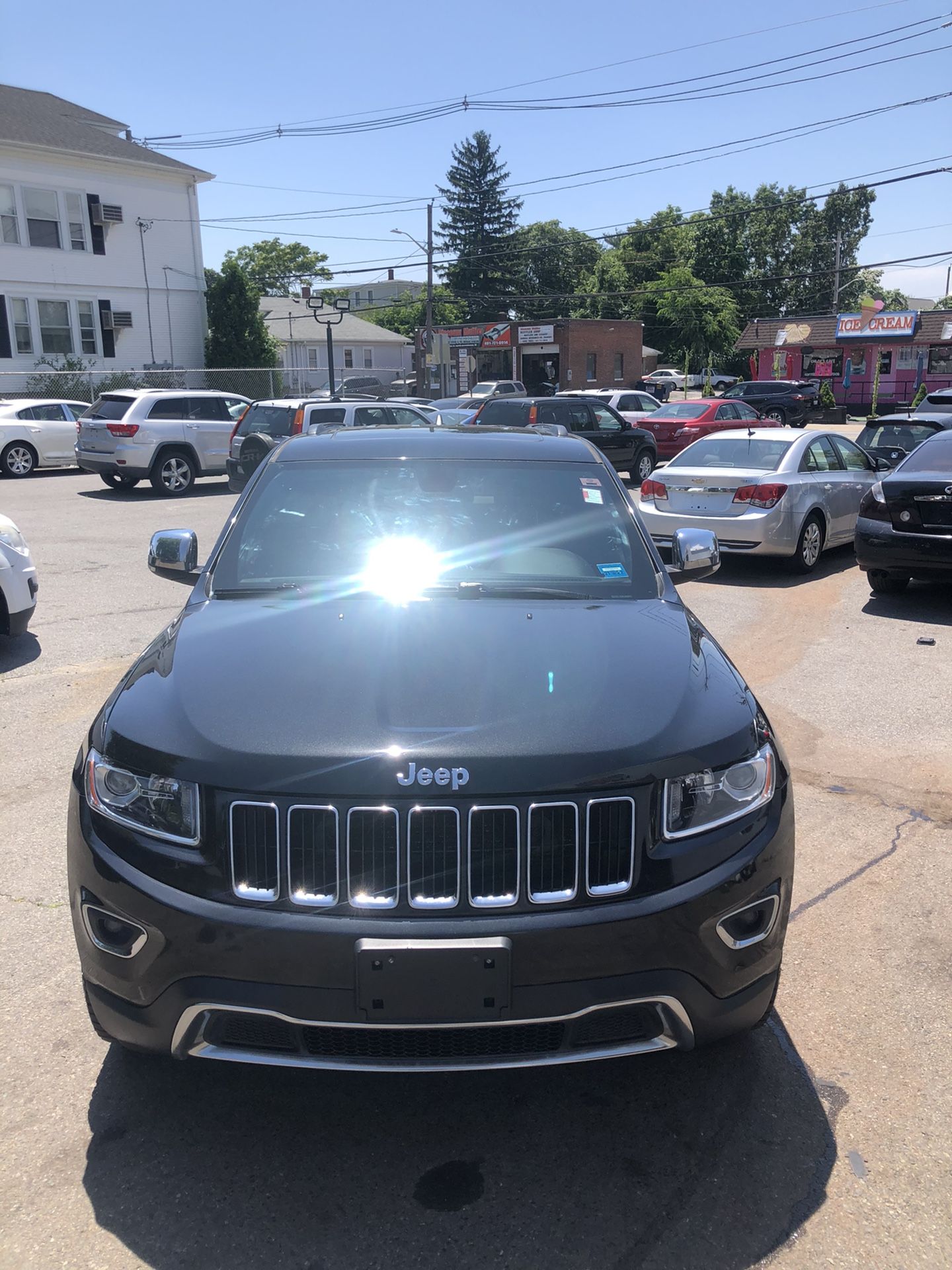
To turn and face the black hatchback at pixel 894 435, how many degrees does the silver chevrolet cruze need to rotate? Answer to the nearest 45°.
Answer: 0° — it already faces it

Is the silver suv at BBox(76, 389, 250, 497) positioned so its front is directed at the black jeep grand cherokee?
no

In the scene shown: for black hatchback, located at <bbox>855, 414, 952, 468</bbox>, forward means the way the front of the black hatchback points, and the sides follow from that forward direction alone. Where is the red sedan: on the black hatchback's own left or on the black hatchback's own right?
on the black hatchback's own left

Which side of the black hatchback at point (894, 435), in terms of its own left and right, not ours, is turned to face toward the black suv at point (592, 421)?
left

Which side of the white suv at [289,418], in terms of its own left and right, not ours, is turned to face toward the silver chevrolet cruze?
right

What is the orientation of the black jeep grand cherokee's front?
toward the camera

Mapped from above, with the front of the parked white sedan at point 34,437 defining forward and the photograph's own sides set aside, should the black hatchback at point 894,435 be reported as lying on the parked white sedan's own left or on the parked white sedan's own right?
on the parked white sedan's own right

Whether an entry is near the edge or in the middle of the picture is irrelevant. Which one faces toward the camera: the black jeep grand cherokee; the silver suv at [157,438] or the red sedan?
the black jeep grand cherokee

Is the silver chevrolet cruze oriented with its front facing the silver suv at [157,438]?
no

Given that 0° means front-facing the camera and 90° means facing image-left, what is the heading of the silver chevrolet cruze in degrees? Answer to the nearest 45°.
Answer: approximately 225°

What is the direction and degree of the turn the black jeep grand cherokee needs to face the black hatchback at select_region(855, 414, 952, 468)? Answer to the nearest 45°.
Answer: approximately 135° to its left

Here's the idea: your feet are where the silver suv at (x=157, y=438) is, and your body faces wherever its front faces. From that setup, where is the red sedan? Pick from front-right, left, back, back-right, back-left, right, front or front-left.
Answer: front-right

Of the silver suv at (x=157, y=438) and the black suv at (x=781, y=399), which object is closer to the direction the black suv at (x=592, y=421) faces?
the black suv

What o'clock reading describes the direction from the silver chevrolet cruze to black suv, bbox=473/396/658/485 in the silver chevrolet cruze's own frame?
The black suv is roughly at 10 o'clock from the silver chevrolet cruze.

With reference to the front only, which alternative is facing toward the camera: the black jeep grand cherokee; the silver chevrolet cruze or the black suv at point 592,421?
the black jeep grand cherokee

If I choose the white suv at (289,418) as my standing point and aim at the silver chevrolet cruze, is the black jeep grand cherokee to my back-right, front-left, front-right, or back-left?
front-right

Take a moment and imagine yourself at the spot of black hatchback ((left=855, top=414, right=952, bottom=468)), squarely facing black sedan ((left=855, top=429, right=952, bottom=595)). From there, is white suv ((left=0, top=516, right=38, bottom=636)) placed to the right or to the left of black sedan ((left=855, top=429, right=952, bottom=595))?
right
